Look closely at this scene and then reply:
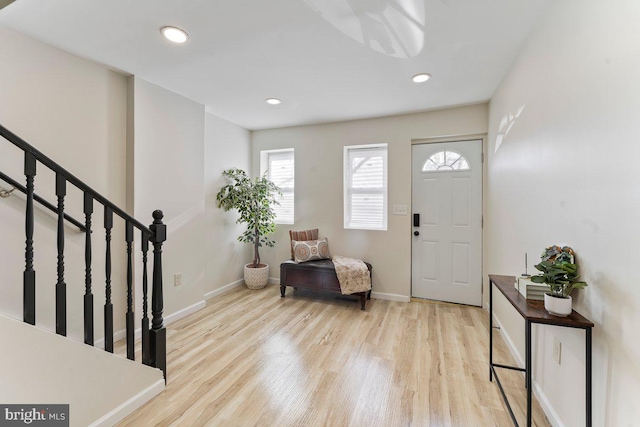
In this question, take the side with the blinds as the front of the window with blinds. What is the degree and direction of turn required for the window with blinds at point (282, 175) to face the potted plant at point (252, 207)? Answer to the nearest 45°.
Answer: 0° — it already faces it

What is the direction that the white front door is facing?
toward the camera

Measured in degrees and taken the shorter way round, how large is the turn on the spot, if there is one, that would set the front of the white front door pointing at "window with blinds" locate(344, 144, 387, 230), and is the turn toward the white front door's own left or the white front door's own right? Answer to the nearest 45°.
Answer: approximately 90° to the white front door's own right

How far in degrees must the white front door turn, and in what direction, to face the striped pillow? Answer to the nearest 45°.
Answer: approximately 90° to its right

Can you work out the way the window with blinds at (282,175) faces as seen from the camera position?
facing the viewer and to the left of the viewer

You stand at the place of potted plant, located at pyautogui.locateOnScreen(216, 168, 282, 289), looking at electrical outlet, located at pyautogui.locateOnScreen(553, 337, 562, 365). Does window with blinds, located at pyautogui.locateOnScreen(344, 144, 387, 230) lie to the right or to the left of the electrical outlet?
left

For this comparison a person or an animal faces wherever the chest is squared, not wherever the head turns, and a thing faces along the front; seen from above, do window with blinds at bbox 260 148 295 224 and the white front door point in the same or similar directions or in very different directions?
same or similar directions

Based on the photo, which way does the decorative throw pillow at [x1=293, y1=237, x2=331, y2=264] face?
toward the camera

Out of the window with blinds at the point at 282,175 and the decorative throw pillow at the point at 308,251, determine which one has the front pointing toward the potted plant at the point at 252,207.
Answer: the window with blinds

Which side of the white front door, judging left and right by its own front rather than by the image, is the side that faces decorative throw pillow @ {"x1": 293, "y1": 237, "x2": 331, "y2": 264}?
right

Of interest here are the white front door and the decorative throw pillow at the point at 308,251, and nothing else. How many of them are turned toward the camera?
2

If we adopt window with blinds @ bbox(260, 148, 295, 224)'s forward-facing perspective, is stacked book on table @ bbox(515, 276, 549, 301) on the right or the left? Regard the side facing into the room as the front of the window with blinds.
on its left
